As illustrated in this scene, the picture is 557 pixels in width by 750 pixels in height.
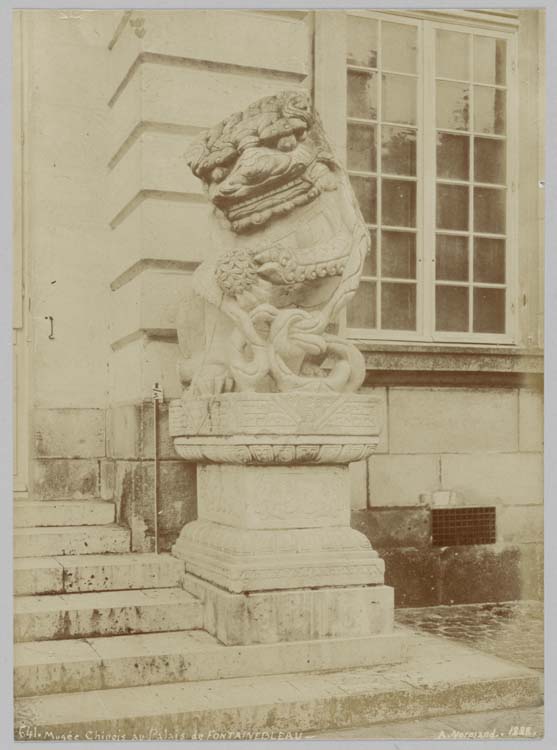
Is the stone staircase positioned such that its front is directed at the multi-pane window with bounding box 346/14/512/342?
no

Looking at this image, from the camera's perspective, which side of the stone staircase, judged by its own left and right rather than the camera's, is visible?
front
